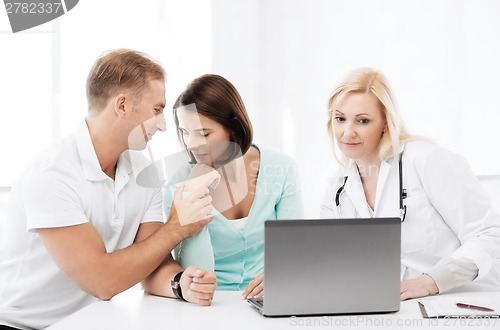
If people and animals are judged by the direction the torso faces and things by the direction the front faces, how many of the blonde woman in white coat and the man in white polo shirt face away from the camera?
0

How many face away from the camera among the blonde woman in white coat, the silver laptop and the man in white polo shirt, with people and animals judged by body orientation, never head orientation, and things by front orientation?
1

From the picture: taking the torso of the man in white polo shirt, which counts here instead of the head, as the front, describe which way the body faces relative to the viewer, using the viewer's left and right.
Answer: facing the viewer and to the right of the viewer

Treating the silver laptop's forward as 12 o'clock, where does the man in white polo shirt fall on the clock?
The man in white polo shirt is roughly at 10 o'clock from the silver laptop.

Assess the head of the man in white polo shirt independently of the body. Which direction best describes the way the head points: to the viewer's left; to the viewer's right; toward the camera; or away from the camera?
to the viewer's right

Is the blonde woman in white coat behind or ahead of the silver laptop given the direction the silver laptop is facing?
ahead

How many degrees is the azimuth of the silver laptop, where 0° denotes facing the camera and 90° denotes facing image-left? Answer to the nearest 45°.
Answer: approximately 180°

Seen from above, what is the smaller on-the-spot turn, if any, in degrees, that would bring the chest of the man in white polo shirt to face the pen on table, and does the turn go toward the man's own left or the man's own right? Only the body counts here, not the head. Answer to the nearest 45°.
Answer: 0° — they already face it

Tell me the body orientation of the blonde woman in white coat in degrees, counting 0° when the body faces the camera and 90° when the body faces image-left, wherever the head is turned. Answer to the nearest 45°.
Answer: approximately 45°

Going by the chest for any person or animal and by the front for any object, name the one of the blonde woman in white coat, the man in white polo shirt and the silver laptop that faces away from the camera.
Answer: the silver laptop
